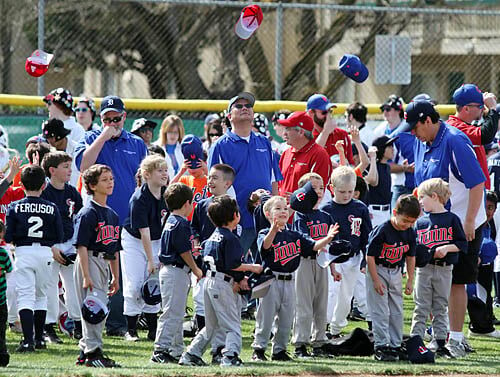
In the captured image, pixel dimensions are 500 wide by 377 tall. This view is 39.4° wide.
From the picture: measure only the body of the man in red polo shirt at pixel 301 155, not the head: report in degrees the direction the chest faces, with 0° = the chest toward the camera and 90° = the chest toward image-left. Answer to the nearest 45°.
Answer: approximately 45°

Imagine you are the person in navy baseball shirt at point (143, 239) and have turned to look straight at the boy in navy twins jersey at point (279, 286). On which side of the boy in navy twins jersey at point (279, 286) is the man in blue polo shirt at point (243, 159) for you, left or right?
left

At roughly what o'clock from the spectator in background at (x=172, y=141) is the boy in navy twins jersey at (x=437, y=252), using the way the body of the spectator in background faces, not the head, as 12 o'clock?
The boy in navy twins jersey is roughly at 11 o'clock from the spectator in background.

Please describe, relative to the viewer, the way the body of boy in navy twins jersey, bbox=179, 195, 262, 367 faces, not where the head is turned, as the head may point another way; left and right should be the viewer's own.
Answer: facing away from the viewer and to the right of the viewer

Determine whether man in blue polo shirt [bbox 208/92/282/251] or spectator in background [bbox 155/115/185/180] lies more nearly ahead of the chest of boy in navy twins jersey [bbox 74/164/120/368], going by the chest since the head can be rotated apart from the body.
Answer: the man in blue polo shirt

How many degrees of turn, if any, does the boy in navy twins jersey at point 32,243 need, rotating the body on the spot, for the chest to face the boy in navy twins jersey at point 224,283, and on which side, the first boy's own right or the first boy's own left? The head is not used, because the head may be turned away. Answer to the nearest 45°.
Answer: approximately 135° to the first boy's own right

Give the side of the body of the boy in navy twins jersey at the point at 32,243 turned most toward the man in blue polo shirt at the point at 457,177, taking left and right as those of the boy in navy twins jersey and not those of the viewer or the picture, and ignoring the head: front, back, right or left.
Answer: right
